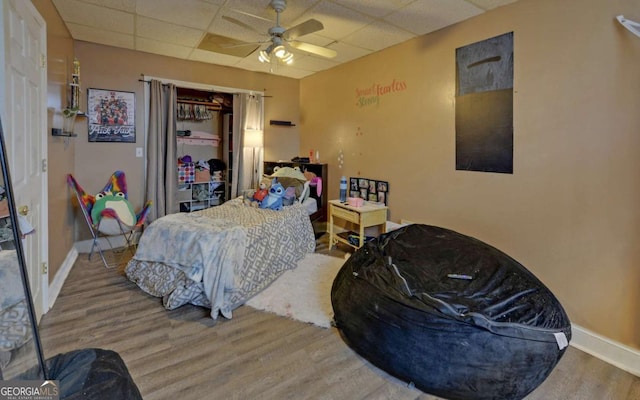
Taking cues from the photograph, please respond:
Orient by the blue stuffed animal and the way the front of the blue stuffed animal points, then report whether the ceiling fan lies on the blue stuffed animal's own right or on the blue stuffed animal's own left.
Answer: on the blue stuffed animal's own left

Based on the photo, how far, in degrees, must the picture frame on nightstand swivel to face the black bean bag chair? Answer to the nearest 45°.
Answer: approximately 45° to its left

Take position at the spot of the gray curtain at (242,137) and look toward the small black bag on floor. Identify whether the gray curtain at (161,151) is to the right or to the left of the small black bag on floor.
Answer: right

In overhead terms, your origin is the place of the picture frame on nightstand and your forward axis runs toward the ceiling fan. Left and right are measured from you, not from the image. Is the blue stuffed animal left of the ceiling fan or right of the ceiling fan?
right

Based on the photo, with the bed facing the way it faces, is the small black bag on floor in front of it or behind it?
in front

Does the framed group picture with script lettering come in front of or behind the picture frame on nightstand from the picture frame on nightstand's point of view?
in front
